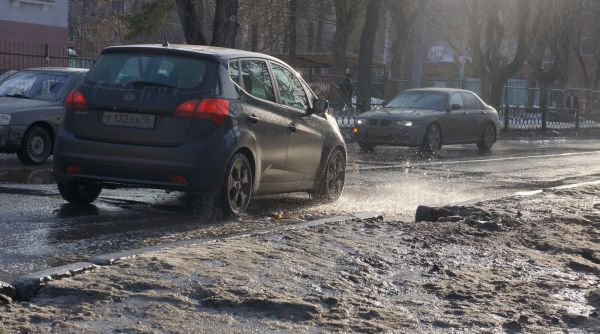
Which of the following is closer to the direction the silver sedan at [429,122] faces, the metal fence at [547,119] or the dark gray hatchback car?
the dark gray hatchback car

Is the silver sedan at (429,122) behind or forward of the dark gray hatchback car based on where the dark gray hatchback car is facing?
forward

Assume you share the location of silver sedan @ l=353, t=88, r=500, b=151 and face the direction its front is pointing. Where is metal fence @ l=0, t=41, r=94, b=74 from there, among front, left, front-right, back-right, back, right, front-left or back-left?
front-right

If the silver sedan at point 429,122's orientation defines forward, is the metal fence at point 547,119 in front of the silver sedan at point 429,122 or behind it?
behind

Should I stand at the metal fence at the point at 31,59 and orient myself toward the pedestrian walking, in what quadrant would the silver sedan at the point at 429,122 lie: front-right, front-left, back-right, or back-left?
front-right

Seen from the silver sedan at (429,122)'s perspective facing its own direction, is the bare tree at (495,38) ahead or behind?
behind

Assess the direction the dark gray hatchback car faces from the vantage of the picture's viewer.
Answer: facing away from the viewer and to the right of the viewer

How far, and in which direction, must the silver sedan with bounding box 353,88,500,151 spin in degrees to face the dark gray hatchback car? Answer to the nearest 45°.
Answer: approximately 45° to its left

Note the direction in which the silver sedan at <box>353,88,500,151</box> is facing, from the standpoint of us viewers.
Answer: facing the viewer and to the left of the viewer

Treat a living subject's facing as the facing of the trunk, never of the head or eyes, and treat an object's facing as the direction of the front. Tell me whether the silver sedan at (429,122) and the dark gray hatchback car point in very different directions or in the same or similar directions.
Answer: very different directions

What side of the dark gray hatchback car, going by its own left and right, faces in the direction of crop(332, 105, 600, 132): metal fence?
front
